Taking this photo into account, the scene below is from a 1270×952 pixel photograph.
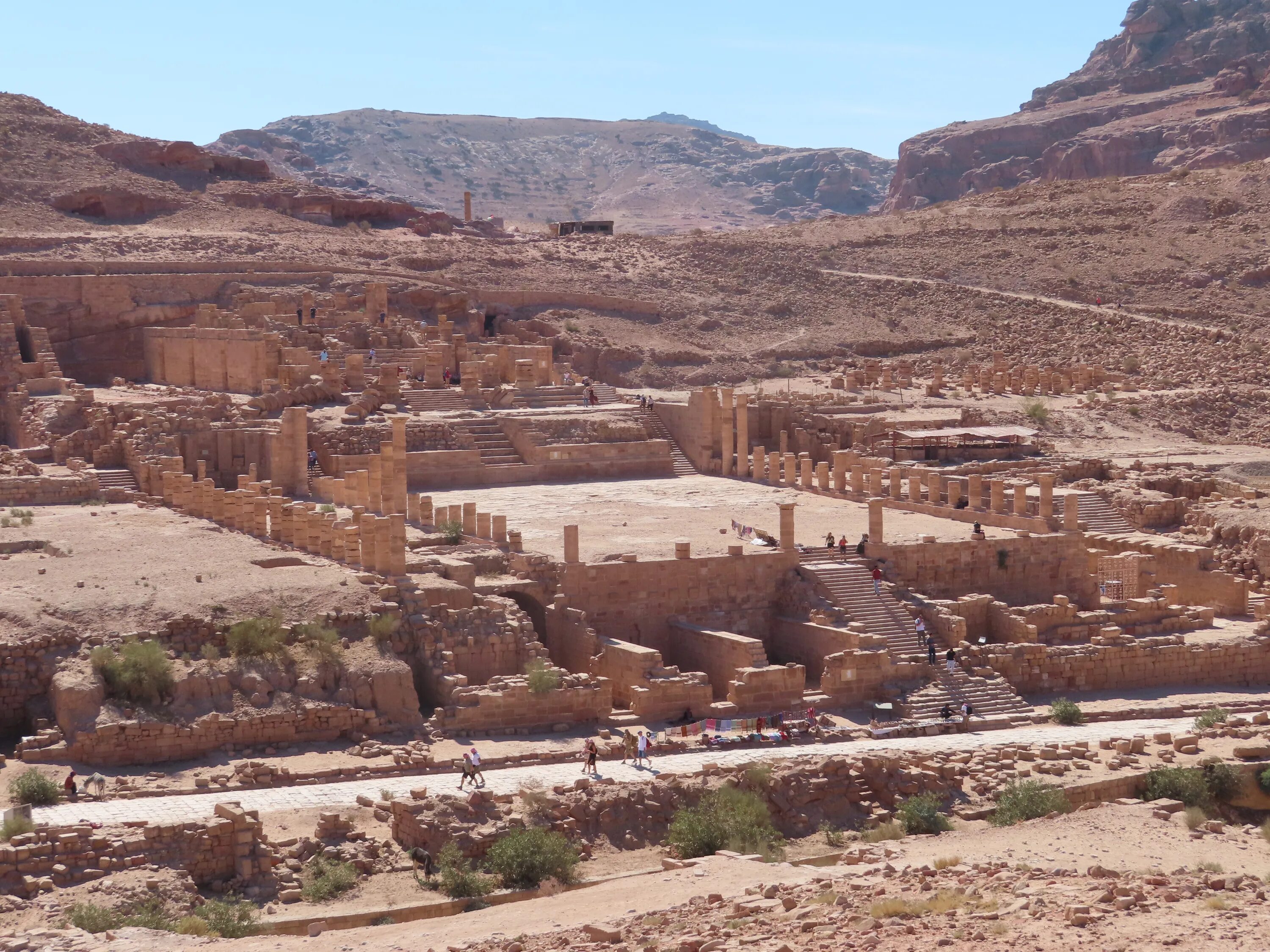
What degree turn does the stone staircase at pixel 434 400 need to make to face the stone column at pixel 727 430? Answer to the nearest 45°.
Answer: approximately 90° to its left

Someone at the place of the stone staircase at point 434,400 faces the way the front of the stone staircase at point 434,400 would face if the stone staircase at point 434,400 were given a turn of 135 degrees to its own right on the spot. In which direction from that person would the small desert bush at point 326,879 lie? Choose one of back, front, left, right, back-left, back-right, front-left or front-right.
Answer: back-left

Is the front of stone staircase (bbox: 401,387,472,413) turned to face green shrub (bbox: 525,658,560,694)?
yes

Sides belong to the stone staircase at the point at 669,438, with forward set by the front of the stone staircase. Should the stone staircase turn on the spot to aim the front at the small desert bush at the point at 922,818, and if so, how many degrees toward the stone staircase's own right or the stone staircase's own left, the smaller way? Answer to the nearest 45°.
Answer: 0° — it already faces it

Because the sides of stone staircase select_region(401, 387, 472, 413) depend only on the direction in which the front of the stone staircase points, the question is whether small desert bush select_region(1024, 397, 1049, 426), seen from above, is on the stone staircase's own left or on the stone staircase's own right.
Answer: on the stone staircase's own left

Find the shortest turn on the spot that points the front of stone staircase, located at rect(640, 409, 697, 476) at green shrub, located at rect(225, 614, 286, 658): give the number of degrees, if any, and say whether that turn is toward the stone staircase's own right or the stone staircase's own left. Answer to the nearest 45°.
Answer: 0° — it already faces it

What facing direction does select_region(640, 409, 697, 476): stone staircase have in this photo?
toward the camera

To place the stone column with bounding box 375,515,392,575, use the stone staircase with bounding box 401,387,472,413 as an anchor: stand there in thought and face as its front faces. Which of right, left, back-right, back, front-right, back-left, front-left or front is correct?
front

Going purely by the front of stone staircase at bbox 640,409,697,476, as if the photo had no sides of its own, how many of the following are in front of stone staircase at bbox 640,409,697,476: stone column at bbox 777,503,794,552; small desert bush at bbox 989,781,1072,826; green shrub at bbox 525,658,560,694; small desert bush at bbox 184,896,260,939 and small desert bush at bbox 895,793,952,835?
5

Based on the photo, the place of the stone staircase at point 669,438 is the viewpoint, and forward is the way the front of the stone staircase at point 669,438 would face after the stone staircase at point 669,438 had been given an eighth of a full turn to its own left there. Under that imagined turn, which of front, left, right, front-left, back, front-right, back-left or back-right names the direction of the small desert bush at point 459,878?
front-right

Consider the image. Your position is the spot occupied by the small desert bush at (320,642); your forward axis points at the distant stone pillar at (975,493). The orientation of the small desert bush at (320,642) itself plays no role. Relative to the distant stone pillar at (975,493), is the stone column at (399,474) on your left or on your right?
left

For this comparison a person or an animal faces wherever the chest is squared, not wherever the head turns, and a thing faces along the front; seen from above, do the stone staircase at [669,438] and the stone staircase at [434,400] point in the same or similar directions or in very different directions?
same or similar directions

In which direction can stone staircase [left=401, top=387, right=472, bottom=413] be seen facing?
toward the camera

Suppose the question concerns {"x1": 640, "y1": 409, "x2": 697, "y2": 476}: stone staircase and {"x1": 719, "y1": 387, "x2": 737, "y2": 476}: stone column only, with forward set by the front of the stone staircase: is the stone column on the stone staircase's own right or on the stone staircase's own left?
on the stone staircase's own left

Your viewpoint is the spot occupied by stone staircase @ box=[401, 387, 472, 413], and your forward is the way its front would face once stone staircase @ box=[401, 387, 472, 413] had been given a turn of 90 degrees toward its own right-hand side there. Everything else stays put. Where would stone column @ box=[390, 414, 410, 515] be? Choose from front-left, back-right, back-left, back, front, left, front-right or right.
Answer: left

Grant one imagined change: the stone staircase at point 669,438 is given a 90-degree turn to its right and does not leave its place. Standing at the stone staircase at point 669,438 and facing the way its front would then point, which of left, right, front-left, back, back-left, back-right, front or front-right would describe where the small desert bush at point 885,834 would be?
left

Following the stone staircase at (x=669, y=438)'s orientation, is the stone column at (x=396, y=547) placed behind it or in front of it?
in front

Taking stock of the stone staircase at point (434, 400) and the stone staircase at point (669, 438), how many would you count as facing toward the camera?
2

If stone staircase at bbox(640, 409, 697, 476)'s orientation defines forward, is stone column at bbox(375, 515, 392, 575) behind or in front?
in front

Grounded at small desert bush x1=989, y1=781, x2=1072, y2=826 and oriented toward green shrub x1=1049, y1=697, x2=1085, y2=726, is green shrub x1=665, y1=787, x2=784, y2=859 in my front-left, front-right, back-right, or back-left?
back-left
